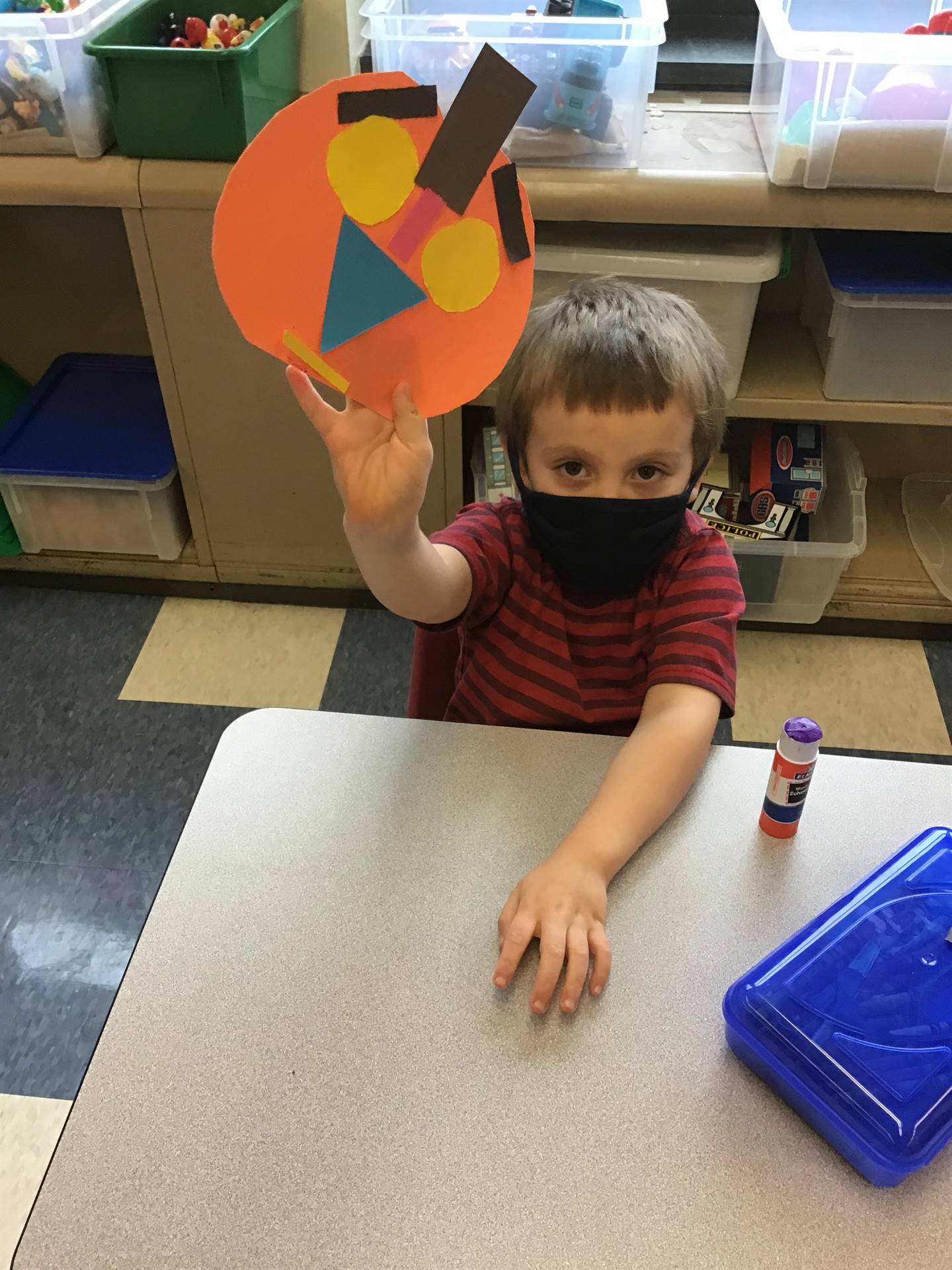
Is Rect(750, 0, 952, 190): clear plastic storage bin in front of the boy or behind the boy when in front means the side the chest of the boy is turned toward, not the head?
behind

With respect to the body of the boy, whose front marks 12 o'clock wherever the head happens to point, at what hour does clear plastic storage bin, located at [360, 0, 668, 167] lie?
The clear plastic storage bin is roughly at 6 o'clock from the boy.

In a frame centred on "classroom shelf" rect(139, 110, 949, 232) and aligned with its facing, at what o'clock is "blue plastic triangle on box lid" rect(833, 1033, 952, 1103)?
The blue plastic triangle on box lid is roughly at 12 o'clock from the classroom shelf.

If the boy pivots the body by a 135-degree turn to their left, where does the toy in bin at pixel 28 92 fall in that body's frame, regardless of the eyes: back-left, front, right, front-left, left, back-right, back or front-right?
left

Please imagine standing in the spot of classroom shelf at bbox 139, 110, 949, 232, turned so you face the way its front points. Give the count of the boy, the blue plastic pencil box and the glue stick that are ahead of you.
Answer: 3

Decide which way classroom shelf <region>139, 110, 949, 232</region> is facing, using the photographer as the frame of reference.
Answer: facing the viewer

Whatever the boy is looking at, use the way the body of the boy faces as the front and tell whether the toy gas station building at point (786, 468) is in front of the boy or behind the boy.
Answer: behind

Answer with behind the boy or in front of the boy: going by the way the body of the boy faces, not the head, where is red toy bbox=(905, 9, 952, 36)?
behind

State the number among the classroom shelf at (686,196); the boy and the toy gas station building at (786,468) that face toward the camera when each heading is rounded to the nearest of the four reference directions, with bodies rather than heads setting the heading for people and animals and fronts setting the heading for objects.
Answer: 3

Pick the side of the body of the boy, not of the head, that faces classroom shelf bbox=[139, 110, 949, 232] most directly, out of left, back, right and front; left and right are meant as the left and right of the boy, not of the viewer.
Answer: back
